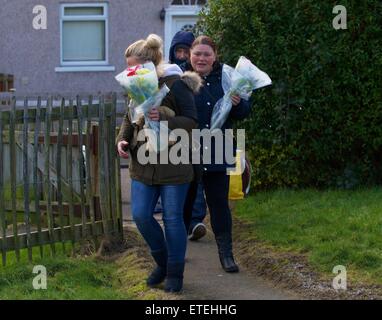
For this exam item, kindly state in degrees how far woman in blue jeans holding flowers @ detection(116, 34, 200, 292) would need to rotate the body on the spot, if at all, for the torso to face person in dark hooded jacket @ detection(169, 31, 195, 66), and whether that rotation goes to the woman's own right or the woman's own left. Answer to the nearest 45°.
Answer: approximately 135° to the woman's own right

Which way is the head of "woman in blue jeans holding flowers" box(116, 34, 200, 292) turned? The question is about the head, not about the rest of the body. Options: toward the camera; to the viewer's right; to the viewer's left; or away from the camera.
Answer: to the viewer's left

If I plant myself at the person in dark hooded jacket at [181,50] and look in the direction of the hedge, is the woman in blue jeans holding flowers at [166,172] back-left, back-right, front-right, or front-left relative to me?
back-right

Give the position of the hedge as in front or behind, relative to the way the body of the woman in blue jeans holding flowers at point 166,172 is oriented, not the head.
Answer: behind

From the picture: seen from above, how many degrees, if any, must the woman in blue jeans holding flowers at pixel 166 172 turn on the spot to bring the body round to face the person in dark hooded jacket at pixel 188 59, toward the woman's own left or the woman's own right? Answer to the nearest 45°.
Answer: approximately 135° to the woman's own right

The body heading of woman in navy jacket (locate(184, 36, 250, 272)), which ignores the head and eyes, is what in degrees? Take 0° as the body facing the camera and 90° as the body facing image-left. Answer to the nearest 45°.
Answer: approximately 0°

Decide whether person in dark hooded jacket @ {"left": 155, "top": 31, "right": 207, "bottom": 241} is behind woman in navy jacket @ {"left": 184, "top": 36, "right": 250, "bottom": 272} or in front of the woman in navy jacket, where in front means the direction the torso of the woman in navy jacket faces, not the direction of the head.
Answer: behind

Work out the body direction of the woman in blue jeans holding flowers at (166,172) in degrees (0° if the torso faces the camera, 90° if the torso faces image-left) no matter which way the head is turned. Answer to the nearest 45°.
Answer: approximately 45°
